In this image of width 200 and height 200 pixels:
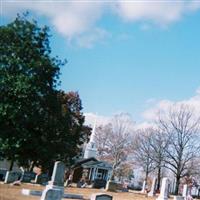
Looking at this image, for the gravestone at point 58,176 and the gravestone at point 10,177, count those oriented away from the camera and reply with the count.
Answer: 0

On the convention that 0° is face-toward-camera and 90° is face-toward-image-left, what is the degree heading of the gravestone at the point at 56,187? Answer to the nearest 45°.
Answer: approximately 315°

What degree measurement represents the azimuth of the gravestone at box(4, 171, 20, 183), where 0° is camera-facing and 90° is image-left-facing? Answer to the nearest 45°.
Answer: approximately 315°

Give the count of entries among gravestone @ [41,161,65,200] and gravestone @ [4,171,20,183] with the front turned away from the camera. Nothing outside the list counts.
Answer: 0

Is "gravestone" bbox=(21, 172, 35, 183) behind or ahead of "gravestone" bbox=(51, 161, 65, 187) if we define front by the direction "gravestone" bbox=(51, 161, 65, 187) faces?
behind
